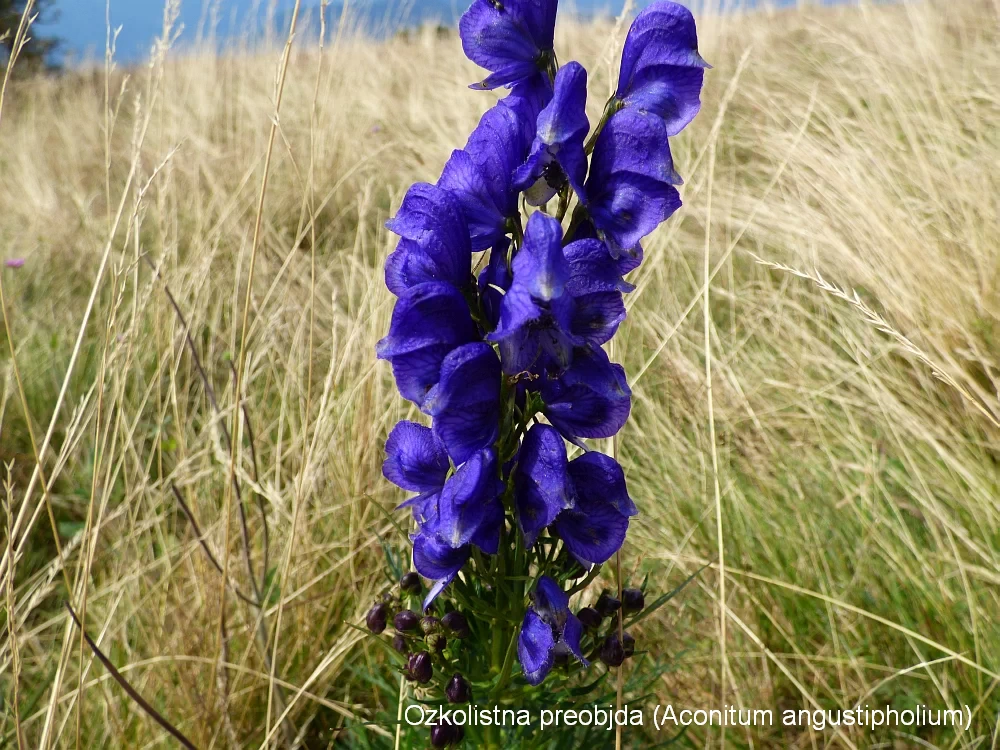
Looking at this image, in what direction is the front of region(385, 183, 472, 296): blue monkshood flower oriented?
to the viewer's left

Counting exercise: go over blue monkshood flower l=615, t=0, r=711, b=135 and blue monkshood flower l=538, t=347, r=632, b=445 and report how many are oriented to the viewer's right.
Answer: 2

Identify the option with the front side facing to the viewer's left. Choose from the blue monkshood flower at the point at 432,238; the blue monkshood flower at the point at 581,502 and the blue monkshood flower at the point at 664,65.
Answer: the blue monkshood flower at the point at 432,238

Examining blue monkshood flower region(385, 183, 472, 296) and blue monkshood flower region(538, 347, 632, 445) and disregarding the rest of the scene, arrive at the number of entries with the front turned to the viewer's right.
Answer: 1

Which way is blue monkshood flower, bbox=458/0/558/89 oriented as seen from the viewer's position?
to the viewer's left

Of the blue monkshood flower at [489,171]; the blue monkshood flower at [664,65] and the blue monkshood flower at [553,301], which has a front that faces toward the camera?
the blue monkshood flower at [553,301]

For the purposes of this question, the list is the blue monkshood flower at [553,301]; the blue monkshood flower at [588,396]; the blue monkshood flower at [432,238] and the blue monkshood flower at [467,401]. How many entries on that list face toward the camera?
1

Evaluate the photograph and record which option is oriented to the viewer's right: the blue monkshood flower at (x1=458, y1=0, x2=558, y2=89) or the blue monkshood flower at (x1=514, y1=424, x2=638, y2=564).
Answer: the blue monkshood flower at (x1=514, y1=424, x2=638, y2=564)

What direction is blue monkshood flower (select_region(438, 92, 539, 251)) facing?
to the viewer's left
